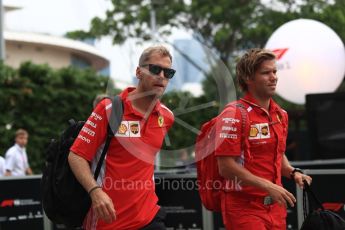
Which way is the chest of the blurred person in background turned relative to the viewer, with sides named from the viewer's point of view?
facing the viewer and to the right of the viewer

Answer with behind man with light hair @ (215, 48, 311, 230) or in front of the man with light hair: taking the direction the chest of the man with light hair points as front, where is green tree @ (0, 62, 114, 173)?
behind

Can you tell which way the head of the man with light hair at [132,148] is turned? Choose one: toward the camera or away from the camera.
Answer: toward the camera

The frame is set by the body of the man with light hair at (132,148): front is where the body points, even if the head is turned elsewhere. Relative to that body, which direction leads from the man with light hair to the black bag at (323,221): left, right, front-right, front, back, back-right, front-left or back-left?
front-left

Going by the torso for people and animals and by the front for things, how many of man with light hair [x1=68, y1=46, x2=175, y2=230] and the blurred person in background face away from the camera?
0

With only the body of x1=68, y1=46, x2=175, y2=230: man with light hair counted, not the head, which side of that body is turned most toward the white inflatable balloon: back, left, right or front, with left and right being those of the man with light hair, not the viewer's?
left

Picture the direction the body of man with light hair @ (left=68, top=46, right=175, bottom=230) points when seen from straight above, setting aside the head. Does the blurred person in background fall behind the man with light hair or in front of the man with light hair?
behind

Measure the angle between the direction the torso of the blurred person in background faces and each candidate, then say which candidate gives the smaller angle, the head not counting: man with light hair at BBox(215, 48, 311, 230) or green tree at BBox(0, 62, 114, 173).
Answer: the man with light hair

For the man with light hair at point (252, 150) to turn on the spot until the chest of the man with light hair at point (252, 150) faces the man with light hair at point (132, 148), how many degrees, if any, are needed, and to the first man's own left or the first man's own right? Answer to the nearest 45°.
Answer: approximately 135° to the first man's own right

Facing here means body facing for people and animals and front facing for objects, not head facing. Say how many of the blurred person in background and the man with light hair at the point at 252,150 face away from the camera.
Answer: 0

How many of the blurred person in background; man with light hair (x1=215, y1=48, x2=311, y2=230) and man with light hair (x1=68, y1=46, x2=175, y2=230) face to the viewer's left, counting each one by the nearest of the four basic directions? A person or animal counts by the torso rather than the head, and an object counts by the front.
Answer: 0

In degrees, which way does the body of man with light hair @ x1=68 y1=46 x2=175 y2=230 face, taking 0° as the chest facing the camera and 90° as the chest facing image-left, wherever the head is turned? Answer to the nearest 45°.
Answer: approximately 315°
